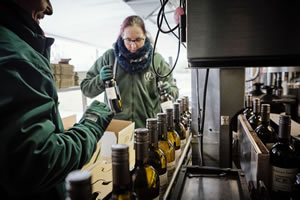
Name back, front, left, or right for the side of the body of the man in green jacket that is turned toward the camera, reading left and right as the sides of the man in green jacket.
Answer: right

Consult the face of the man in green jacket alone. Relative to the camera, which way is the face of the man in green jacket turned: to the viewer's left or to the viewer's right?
to the viewer's right

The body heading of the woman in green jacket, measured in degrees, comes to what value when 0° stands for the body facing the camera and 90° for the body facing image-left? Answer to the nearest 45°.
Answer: approximately 0°

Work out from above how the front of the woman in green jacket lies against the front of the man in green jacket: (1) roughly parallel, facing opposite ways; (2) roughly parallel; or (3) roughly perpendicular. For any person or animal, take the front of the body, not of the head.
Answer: roughly perpendicular

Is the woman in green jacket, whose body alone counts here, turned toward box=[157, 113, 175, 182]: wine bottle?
yes

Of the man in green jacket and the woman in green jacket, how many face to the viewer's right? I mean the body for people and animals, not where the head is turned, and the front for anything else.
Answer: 1

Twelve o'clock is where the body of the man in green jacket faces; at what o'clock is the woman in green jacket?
The woman in green jacket is roughly at 10 o'clock from the man in green jacket.
